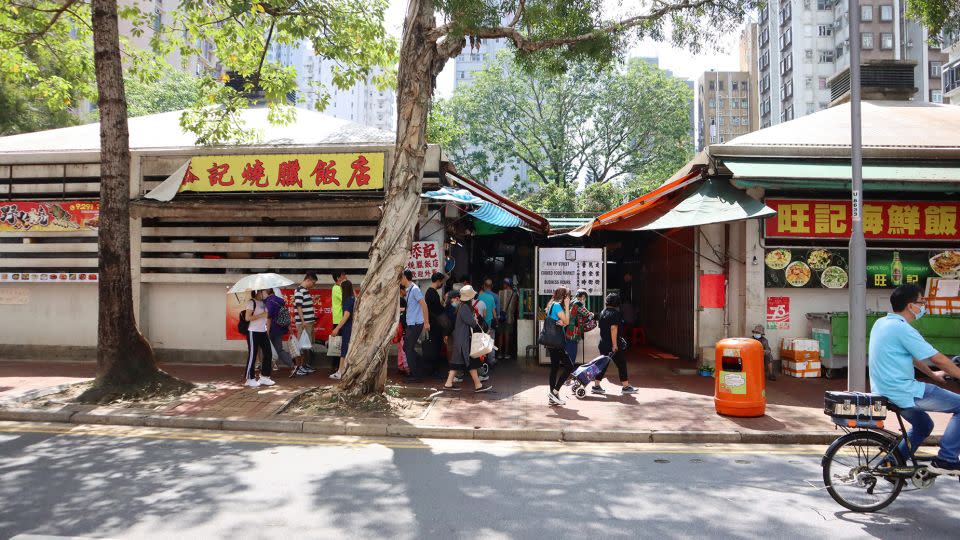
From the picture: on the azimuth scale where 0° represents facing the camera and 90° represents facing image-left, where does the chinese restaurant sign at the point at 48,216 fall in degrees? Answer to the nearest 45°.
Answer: approximately 0°

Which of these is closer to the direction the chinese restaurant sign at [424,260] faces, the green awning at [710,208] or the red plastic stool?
the green awning

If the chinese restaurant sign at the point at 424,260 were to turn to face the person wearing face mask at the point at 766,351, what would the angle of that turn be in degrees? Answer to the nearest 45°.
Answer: approximately 90° to its left

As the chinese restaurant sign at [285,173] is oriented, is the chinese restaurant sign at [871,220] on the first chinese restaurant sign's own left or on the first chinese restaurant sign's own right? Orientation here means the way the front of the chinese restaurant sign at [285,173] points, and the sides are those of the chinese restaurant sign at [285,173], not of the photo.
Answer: on the first chinese restaurant sign's own left

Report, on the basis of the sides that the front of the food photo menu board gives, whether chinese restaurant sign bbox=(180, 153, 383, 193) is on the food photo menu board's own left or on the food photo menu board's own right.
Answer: on the food photo menu board's own right

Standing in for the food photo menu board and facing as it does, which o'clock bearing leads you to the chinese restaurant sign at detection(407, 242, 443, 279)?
The chinese restaurant sign is roughly at 2 o'clock from the food photo menu board.

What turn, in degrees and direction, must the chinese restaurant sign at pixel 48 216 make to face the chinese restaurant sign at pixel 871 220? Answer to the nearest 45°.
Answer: approximately 45° to its left

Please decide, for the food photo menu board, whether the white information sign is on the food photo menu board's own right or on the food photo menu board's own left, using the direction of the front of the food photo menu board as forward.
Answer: on the food photo menu board's own right

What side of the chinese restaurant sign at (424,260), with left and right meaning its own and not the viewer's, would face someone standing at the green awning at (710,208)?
left
